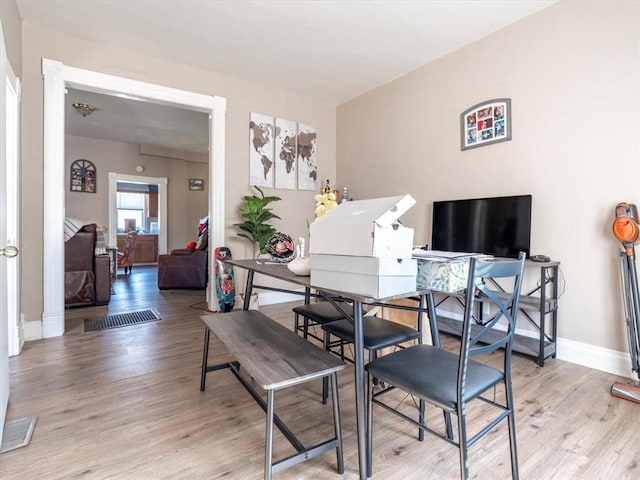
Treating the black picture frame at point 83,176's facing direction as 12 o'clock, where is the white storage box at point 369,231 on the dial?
The white storage box is roughly at 12 o'clock from the black picture frame.

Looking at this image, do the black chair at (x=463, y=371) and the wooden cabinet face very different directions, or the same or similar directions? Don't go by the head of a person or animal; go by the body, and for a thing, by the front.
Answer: very different directions

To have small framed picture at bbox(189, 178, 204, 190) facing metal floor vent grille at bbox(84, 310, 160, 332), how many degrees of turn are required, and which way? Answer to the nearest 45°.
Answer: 0° — it already faces it

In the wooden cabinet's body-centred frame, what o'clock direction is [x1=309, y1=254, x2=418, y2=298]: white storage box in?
The white storage box is roughly at 12 o'clock from the wooden cabinet.

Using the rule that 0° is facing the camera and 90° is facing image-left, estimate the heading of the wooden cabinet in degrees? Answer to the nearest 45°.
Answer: approximately 0°

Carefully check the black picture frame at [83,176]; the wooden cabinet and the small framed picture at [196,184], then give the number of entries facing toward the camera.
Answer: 3

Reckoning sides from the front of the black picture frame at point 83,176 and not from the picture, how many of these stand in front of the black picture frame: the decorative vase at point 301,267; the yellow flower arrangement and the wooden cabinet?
2

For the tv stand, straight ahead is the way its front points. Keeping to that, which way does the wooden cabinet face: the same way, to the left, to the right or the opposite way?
to the left

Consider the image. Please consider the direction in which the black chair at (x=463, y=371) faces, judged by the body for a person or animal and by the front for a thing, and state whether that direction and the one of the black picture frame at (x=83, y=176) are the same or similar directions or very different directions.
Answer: very different directions
